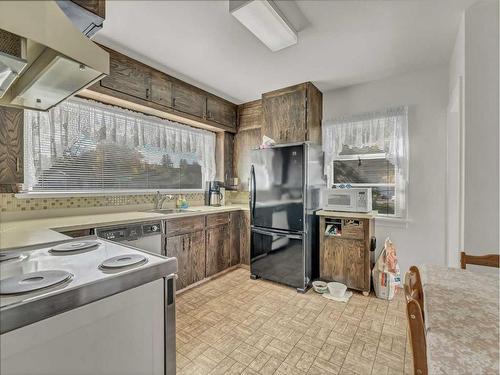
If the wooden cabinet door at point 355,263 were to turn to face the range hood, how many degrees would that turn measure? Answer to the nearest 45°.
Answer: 0° — it already faces it

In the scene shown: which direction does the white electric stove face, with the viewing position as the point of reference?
facing away from the viewer and to the right of the viewer

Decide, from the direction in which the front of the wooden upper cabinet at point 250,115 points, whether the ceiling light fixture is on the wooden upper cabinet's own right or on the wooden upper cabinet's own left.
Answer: on the wooden upper cabinet's own left

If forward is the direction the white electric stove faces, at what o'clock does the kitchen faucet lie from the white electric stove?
The kitchen faucet is roughly at 11 o'clock from the white electric stove.
